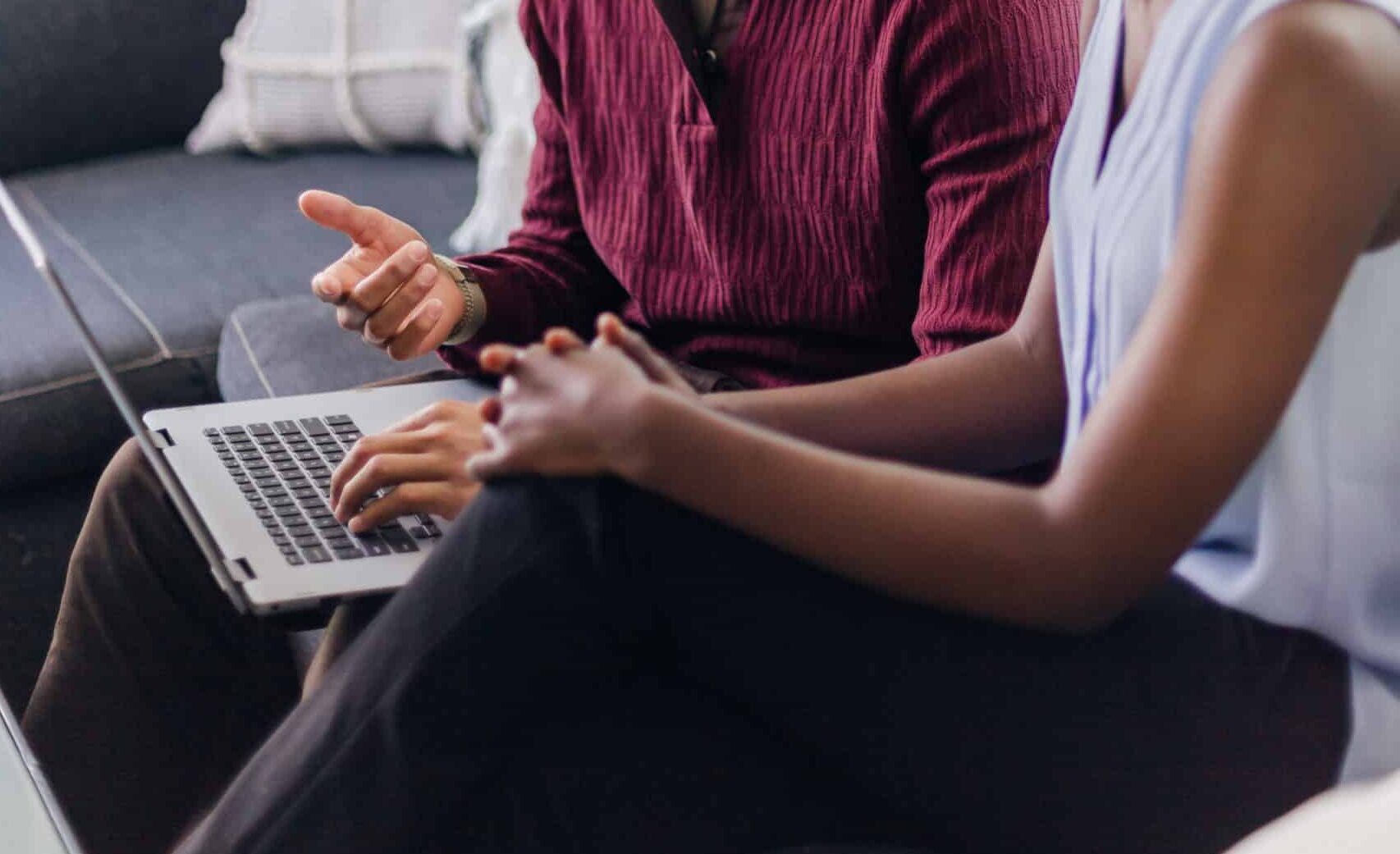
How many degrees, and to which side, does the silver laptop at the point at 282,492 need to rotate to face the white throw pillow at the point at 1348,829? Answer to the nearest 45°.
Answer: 0° — it already faces it

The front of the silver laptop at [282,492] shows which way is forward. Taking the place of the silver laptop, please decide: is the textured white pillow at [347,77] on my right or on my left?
on my left

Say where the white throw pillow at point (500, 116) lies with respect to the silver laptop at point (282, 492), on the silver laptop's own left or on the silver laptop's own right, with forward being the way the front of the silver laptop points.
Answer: on the silver laptop's own left

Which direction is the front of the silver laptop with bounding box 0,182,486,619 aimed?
to the viewer's right
